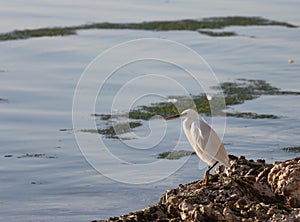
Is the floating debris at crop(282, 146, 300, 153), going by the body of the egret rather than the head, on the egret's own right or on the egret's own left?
on the egret's own right

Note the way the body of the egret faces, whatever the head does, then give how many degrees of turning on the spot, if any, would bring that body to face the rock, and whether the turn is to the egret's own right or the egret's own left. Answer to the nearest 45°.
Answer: approximately 180°

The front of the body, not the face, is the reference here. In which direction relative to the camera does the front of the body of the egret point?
to the viewer's left

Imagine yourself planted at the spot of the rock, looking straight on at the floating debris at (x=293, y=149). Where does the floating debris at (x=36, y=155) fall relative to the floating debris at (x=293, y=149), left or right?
left

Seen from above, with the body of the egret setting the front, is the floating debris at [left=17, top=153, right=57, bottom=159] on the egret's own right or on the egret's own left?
on the egret's own right
